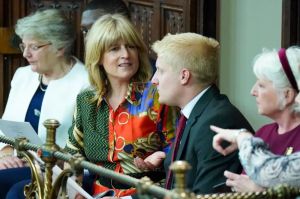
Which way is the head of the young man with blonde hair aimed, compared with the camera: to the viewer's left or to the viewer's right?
to the viewer's left

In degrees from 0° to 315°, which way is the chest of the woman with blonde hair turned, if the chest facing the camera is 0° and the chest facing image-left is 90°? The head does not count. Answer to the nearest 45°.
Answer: approximately 0°

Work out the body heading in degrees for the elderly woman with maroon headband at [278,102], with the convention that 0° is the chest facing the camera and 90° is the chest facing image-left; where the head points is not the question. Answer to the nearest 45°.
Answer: approximately 45°

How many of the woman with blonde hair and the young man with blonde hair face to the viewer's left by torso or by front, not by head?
1

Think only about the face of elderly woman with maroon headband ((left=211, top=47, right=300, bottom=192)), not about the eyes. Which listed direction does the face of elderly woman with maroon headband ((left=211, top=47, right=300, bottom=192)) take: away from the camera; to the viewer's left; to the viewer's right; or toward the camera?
to the viewer's left

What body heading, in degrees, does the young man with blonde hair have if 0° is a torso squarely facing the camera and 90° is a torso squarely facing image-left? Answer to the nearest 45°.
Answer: approximately 90°

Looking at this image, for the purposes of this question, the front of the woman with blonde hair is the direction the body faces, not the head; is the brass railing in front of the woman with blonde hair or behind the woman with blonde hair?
in front

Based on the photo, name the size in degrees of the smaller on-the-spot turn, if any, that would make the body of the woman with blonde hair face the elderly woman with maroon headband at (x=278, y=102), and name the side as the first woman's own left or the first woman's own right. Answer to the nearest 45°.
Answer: approximately 45° to the first woman's own left
